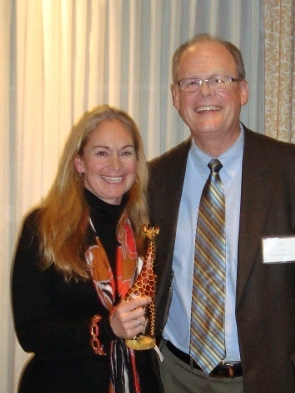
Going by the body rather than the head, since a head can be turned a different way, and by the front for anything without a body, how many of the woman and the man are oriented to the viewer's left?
0

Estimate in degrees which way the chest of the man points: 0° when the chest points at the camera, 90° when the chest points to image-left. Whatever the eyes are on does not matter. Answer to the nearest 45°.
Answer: approximately 0°

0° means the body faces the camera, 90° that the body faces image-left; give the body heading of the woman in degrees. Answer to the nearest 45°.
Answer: approximately 315°
